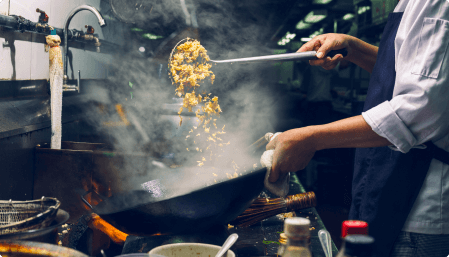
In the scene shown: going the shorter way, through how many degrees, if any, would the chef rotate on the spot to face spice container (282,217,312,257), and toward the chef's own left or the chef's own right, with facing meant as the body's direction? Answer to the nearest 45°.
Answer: approximately 90° to the chef's own left

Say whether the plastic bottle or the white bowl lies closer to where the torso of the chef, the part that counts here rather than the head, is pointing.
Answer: the white bowl

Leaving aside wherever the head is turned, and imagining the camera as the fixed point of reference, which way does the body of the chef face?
to the viewer's left

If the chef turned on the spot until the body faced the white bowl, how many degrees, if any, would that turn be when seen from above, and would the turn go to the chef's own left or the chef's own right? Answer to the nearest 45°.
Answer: approximately 45° to the chef's own left

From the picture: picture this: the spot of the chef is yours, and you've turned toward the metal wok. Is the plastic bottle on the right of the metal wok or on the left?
left

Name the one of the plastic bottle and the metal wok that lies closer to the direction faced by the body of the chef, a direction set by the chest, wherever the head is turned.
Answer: the metal wok

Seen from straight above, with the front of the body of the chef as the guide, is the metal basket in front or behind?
in front

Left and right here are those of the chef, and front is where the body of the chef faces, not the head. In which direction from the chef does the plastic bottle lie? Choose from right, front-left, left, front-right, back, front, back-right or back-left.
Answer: left

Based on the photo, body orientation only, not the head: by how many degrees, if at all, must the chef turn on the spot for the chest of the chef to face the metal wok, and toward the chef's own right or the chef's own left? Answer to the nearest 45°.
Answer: approximately 45° to the chef's own left
